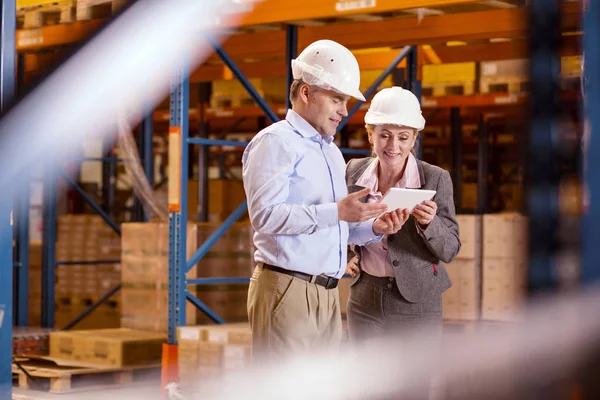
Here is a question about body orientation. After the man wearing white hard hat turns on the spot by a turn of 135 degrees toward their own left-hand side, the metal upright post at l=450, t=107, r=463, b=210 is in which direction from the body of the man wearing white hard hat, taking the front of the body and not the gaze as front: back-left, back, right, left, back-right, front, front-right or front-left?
front

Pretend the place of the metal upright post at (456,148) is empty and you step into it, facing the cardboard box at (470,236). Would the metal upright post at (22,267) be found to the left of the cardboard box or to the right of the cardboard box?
right

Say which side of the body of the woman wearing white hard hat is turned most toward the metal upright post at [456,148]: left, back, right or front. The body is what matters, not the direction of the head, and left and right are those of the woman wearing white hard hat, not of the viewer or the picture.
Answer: back

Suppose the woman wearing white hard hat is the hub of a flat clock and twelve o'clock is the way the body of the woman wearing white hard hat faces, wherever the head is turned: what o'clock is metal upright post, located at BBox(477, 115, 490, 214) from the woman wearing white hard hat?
The metal upright post is roughly at 6 o'clock from the woman wearing white hard hat.

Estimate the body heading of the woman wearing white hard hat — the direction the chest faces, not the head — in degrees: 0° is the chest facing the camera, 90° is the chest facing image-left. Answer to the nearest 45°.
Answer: approximately 0°

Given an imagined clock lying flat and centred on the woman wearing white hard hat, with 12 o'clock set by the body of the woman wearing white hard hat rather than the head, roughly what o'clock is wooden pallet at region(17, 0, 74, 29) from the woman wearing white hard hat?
The wooden pallet is roughly at 5 o'clock from the woman wearing white hard hat.

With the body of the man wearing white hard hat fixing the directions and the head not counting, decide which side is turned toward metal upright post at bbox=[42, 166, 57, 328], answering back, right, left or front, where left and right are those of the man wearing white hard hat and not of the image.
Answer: back

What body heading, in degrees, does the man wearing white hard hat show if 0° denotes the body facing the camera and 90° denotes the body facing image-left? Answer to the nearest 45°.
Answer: approximately 315°
